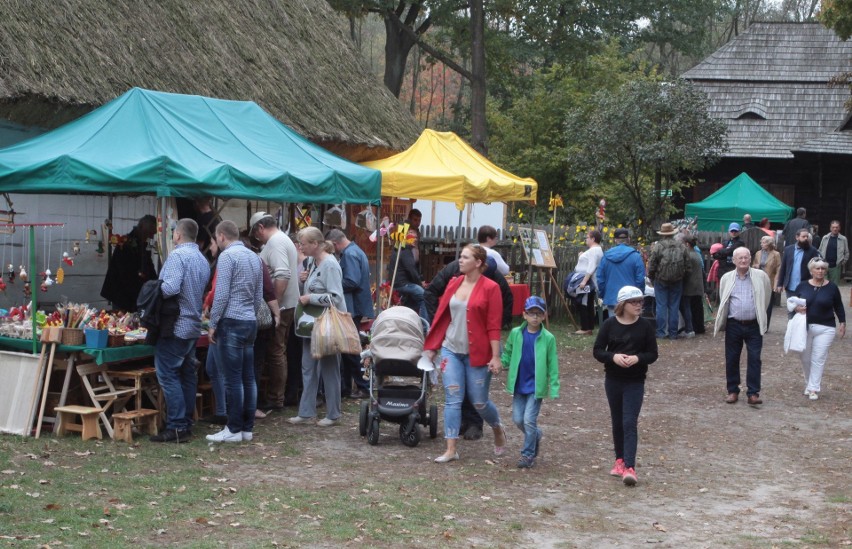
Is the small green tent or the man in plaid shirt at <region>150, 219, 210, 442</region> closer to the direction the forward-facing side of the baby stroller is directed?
the man in plaid shirt

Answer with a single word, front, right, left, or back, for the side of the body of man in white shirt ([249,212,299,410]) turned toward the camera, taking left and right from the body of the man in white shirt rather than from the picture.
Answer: left

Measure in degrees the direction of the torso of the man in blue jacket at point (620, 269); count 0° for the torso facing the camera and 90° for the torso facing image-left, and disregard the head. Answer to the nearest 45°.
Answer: approximately 180°

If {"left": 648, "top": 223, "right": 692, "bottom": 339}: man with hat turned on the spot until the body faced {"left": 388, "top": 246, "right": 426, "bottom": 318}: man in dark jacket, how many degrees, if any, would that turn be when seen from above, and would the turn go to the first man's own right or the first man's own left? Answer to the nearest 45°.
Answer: approximately 135° to the first man's own left

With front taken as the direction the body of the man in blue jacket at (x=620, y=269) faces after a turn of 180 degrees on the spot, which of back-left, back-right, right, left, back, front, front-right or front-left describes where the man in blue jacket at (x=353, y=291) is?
front-right

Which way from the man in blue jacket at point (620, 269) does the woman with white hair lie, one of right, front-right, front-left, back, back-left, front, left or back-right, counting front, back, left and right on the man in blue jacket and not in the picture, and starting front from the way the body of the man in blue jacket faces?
back-right

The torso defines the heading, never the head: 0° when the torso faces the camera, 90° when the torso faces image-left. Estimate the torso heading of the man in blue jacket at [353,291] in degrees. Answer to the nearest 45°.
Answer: approximately 90°

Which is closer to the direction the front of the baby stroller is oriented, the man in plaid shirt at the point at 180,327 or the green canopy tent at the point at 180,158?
the man in plaid shirt

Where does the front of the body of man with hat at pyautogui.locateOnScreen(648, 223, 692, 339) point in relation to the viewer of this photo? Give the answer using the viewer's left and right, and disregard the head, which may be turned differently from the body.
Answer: facing away from the viewer
